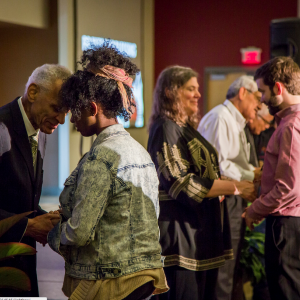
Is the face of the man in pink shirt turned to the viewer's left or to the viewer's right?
to the viewer's left

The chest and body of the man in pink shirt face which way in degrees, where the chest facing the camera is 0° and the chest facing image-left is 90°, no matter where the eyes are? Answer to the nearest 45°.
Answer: approximately 90°

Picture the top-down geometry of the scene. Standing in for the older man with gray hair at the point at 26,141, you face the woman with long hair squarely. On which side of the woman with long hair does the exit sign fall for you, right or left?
left

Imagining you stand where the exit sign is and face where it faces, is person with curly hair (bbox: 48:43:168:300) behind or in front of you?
in front

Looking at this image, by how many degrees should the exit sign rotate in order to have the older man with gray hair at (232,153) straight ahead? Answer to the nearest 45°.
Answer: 0° — it already faces them
